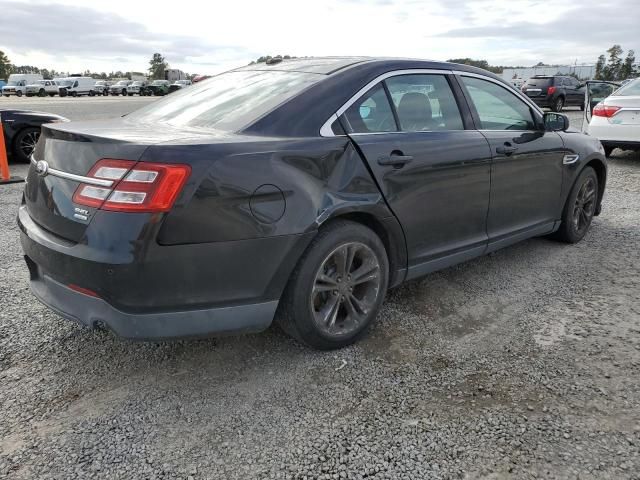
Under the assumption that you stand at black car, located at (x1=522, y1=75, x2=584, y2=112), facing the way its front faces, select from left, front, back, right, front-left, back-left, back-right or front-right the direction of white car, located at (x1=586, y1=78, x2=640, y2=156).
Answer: back-right

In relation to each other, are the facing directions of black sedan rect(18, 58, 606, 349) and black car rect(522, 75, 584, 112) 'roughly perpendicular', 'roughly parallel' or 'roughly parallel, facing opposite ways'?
roughly parallel

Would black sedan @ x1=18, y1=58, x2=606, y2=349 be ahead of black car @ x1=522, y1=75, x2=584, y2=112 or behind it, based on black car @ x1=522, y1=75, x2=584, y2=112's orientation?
behind

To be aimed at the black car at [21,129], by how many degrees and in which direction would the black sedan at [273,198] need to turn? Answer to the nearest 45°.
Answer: approximately 90° to its left

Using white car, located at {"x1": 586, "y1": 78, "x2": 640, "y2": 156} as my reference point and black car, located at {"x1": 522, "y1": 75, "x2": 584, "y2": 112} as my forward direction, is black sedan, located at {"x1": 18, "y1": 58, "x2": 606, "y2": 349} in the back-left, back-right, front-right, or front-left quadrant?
back-left

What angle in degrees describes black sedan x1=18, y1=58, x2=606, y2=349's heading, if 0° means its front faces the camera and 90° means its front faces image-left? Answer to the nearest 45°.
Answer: approximately 225°

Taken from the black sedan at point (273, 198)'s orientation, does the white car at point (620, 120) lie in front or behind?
in front

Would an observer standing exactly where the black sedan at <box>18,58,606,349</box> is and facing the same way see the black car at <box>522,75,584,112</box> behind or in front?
in front

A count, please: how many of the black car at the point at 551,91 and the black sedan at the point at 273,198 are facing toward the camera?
0

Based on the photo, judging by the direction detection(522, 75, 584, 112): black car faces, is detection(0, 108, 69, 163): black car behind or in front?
behind

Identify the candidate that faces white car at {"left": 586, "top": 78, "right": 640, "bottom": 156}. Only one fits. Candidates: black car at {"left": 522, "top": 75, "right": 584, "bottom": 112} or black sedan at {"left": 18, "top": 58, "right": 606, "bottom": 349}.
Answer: the black sedan

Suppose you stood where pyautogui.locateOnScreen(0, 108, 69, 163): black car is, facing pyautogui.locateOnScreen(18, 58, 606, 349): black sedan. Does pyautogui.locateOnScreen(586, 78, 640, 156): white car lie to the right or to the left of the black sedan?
left

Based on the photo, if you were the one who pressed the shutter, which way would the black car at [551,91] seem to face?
facing away from the viewer and to the right of the viewer
